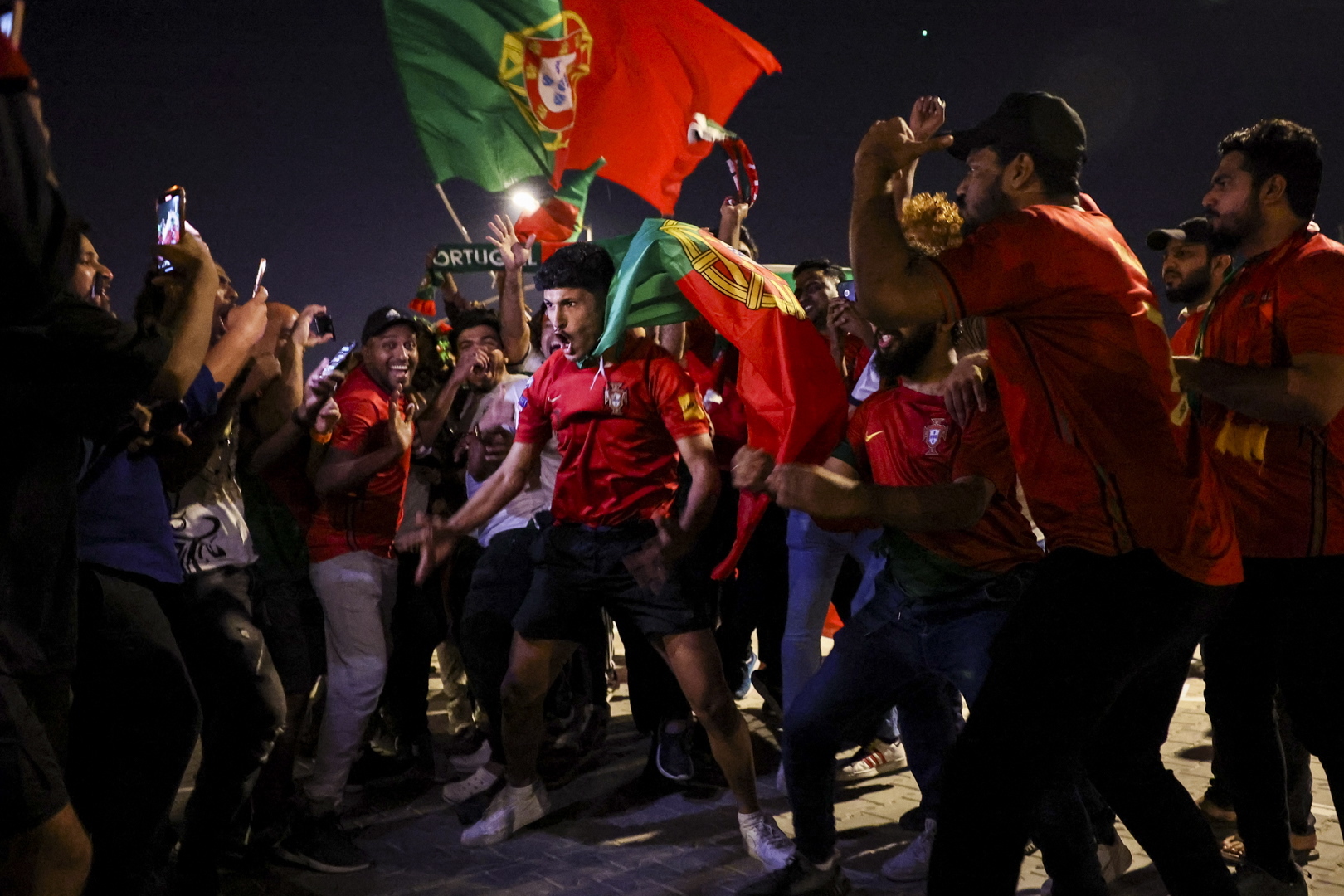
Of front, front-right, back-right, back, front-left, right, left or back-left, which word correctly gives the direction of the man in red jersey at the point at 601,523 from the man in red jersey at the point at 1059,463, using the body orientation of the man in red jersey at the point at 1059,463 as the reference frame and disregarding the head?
front-right

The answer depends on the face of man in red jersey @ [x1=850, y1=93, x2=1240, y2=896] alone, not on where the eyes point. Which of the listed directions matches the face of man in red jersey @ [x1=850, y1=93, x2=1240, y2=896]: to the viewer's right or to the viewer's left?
to the viewer's left

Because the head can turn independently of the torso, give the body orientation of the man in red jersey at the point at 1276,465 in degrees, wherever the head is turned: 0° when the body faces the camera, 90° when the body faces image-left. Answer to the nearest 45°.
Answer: approximately 90°

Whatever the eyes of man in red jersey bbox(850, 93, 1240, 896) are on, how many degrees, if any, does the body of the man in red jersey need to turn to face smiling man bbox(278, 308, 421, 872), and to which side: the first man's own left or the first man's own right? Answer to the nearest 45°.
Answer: approximately 45° to the first man's own right

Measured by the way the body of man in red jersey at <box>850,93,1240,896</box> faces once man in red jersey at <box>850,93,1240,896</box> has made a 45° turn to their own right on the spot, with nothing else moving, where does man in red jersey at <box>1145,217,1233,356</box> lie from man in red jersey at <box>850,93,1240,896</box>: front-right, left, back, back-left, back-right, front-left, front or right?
front-right

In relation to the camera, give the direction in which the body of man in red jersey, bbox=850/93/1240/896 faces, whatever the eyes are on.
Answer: to the viewer's left

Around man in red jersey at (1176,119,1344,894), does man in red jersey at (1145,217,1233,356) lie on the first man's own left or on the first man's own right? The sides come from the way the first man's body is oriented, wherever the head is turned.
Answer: on the first man's own right

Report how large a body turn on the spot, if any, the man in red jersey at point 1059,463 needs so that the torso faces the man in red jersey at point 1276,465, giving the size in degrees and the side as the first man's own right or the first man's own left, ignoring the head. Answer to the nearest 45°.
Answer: approximately 135° to the first man's own right

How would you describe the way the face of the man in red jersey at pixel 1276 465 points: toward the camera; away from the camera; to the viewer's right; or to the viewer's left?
to the viewer's left

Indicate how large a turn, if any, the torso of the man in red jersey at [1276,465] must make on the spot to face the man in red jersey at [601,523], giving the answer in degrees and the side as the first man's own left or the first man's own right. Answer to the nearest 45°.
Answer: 0° — they already face them

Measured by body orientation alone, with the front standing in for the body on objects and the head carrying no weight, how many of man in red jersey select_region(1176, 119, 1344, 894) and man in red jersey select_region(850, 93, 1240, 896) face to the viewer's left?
2
